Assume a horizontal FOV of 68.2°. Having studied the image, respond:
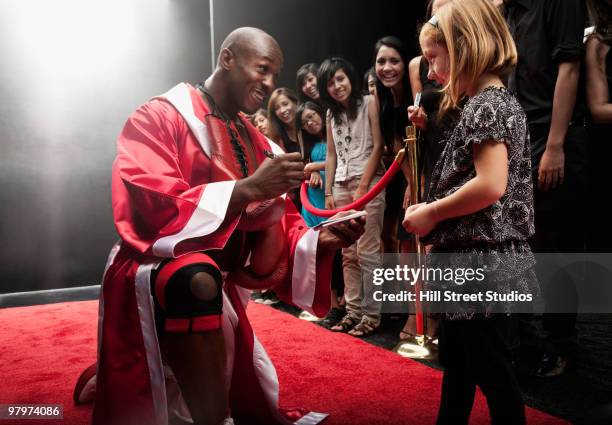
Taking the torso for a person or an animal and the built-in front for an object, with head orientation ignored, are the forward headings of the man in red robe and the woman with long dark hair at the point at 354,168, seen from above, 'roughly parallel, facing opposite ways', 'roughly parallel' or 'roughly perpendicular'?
roughly perpendicular

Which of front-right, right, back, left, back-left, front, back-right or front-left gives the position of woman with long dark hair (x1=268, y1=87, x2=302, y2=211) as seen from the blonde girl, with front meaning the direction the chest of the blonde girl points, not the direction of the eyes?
front-right

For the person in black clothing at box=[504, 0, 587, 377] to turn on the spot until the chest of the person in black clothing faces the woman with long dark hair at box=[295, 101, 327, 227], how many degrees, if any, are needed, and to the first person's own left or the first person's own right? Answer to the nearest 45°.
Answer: approximately 90° to the first person's own right

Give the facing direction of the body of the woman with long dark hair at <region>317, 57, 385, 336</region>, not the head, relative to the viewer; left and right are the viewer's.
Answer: facing the viewer and to the left of the viewer

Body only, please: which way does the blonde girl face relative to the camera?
to the viewer's left

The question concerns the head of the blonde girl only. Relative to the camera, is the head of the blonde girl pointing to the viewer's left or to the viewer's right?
to the viewer's left

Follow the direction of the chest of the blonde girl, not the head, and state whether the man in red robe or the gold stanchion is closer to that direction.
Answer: the man in red robe

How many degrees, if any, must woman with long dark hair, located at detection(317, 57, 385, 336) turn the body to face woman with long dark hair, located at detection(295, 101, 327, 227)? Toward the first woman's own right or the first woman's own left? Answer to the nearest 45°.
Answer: approximately 90° to the first woman's own right

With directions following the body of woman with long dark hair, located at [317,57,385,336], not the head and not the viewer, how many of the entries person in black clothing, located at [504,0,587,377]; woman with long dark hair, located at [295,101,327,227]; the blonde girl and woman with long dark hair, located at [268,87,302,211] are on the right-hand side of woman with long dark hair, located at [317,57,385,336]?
2

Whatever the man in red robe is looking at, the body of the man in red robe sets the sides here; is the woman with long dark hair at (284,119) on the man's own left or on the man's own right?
on the man's own left

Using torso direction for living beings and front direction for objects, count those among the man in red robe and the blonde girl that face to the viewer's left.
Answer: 1

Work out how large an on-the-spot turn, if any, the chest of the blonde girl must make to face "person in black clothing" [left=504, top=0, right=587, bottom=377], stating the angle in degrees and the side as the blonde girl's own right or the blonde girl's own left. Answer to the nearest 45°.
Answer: approximately 90° to the blonde girl's own right
